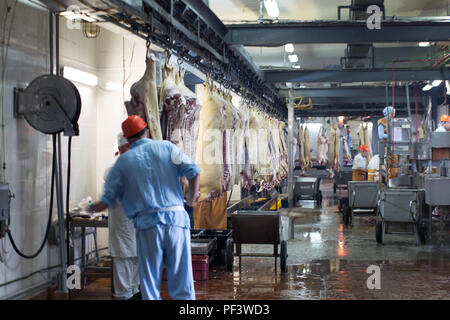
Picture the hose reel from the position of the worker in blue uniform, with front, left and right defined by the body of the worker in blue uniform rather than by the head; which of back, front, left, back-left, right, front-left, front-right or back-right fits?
front-left

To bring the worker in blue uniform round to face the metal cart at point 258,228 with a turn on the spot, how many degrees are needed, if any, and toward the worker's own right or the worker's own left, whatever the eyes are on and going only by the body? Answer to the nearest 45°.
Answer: approximately 45° to the worker's own right

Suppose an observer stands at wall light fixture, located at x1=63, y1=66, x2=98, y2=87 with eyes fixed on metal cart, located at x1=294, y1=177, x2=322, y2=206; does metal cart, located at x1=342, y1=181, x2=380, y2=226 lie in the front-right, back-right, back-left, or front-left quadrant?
front-right

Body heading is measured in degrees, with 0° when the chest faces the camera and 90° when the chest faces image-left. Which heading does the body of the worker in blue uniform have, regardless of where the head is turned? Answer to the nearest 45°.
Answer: approximately 180°

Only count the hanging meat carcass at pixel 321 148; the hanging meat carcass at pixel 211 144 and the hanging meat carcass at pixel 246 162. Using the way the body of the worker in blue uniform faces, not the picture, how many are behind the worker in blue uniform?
0

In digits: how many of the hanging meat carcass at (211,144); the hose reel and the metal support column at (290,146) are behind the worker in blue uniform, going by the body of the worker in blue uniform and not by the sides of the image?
0

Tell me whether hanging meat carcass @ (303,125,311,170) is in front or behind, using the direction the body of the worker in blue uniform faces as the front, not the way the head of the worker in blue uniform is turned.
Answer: in front

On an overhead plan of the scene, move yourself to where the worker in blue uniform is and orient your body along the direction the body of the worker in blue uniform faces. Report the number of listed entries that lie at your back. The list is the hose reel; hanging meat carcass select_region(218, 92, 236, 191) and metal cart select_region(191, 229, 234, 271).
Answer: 0

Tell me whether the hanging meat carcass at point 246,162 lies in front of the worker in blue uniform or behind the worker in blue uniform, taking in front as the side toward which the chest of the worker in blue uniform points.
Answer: in front
